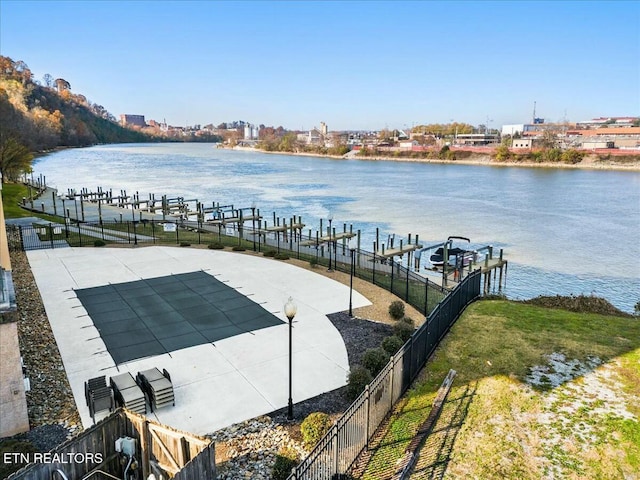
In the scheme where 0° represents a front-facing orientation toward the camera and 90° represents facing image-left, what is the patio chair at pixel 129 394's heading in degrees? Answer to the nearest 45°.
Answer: approximately 315°

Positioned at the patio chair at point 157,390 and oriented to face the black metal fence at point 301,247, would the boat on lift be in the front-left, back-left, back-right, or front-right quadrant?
front-right

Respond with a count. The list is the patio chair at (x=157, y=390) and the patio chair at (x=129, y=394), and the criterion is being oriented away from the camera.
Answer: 0

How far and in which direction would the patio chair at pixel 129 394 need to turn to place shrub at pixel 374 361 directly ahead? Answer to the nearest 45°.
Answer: approximately 45° to its left

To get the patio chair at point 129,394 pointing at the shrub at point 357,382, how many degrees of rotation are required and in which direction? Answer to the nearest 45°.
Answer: approximately 45° to its left

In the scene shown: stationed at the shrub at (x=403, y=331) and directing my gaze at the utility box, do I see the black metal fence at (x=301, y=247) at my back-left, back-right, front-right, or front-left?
back-right

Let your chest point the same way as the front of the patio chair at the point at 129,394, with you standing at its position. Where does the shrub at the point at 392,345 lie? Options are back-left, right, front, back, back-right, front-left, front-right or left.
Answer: front-left

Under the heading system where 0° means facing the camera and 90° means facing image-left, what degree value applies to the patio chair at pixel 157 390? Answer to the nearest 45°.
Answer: approximately 315°

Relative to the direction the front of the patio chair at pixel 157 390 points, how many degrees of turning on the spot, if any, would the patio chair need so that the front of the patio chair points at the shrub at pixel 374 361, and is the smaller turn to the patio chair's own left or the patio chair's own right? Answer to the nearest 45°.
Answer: approximately 45° to the patio chair's own left

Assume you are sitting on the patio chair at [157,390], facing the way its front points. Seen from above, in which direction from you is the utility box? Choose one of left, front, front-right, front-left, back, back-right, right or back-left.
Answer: front-right
